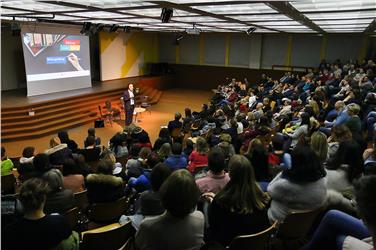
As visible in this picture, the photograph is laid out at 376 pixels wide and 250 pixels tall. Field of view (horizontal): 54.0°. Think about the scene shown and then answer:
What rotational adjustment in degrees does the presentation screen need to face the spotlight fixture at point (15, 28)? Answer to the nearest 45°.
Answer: approximately 45° to its right

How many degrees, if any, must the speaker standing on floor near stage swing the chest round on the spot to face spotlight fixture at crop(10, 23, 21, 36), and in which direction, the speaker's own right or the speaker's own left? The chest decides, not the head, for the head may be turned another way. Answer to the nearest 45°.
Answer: approximately 135° to the speaker's own right

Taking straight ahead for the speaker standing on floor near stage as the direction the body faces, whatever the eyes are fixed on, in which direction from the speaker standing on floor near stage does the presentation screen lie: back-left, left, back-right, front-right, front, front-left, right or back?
back

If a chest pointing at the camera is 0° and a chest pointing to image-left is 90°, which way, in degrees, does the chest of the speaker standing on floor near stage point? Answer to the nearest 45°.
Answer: approximately 315°

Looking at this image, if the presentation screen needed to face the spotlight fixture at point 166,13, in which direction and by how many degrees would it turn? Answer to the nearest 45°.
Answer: approximately 45° to its right

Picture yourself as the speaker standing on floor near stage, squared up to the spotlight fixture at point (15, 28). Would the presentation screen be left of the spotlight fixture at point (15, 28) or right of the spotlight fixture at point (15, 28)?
right
